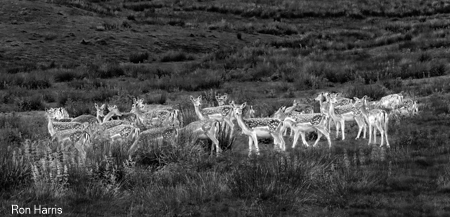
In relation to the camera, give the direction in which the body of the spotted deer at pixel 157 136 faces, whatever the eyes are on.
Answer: to the viewer's left

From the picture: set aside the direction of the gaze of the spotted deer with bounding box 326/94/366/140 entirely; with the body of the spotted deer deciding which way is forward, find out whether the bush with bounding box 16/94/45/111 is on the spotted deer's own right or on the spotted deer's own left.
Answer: on the spotted deer's own right

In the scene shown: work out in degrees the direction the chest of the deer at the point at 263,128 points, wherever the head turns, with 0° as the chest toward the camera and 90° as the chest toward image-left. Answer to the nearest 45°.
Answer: approximately 90°

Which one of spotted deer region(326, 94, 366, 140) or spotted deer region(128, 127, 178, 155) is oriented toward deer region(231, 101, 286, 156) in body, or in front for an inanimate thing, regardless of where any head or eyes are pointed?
spotted deer region(326, 94, 366, 140)

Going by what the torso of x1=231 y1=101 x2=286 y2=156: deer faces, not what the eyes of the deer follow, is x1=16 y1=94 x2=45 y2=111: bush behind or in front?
in front

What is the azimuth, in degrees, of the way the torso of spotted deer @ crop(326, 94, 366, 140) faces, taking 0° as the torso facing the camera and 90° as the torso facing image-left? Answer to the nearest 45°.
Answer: approximately 45°

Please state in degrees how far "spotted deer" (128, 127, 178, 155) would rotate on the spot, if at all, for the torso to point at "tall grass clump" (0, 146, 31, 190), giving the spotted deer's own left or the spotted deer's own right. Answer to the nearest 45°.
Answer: approximately 45° to the spotted deer's own left

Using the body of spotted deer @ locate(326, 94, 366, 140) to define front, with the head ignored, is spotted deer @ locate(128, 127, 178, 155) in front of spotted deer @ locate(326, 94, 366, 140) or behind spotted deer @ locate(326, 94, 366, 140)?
in front

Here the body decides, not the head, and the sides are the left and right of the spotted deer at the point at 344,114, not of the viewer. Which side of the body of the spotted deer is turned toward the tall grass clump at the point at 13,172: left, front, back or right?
front

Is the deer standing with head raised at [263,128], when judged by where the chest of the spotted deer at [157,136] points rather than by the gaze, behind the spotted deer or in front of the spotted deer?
behind
